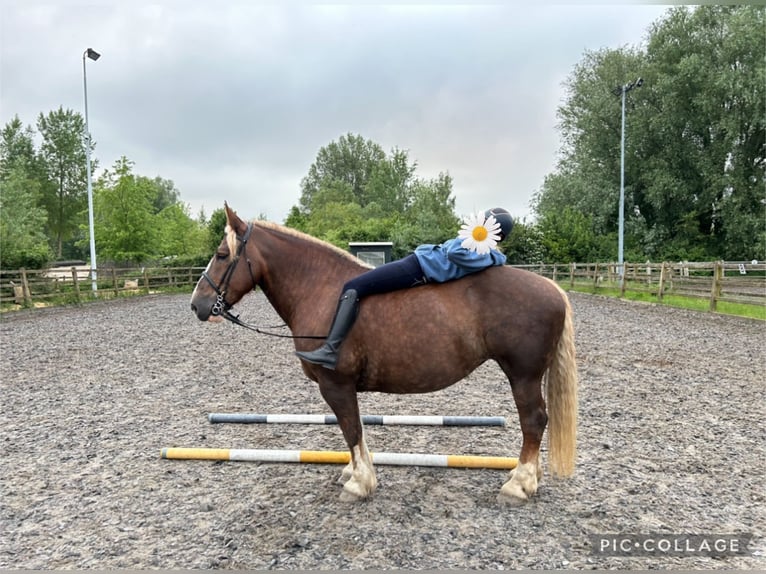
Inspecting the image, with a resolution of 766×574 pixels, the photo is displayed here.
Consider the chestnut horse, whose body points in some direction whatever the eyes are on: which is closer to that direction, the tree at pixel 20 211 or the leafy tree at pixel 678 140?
the tree

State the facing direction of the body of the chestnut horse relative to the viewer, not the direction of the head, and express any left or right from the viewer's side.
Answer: facing to the left of the viewer

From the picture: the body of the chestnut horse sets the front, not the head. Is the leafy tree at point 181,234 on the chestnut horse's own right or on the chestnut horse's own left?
on the chestnut horse's own right

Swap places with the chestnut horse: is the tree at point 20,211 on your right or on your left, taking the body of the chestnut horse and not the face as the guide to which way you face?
on your right

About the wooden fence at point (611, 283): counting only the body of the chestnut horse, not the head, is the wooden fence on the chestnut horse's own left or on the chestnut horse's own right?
on the chestnut horse's own right

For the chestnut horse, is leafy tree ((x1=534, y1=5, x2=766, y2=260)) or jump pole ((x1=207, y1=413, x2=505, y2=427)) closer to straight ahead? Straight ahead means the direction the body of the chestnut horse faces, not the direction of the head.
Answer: the jump pole

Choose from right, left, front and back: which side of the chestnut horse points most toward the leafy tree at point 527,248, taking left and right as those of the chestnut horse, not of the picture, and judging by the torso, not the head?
right

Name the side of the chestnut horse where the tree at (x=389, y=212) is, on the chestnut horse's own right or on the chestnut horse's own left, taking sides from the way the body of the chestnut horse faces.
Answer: on the chestnut horse's own right

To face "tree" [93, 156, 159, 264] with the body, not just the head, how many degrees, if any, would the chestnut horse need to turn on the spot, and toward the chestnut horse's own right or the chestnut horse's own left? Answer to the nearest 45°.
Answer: approximately 45° to the chestnut horse's own right

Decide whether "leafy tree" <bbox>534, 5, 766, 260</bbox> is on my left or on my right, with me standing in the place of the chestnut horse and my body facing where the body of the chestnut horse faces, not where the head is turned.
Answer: on my right
